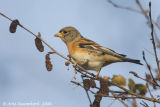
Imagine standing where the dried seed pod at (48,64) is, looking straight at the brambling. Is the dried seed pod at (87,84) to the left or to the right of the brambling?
right

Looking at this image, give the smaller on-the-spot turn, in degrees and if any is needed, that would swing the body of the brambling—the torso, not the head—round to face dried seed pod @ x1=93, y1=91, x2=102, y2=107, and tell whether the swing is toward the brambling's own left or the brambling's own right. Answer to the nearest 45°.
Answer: approximately 90° to the brambling's own left

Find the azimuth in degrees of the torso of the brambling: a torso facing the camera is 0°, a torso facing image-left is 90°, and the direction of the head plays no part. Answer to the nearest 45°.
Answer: approximately 90°
